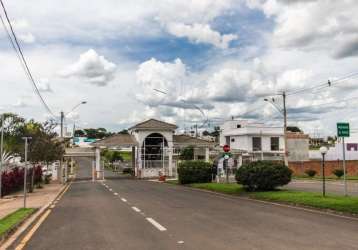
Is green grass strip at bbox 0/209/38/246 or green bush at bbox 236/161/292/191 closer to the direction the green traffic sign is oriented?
the green grass strip

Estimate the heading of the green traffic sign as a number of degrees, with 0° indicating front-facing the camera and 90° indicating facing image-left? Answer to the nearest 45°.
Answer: approximately 0°

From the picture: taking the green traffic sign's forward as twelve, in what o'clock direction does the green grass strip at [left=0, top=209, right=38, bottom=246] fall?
The green grass strip is roughly at 1 o'clock from the green traffic sign.

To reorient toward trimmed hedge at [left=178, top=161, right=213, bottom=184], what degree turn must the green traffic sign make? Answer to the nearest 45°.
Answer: approximately 135° to its right

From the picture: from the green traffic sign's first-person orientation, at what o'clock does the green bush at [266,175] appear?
The green bush is roughly at 4 o'clock from the green traffic sign.
